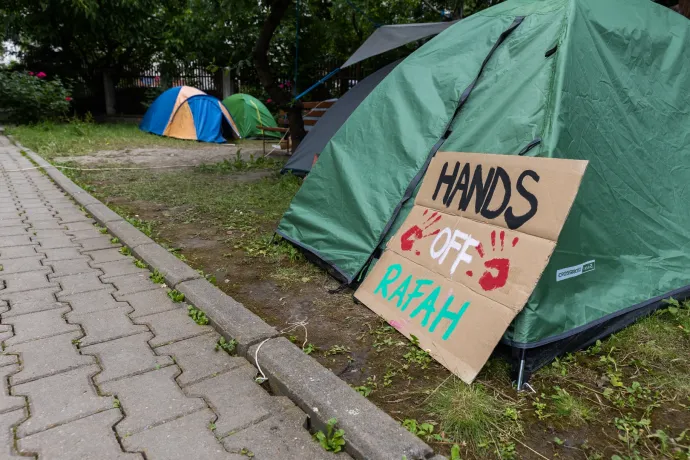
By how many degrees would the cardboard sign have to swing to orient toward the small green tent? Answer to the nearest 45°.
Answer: approximately 90° to its right

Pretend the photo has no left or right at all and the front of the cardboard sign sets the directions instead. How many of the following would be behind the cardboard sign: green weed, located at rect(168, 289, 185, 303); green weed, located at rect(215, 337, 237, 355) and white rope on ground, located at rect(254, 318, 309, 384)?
0

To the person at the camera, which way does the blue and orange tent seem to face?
facing the viewer and to the right of the viewer

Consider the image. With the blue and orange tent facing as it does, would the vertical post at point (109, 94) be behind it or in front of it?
behind

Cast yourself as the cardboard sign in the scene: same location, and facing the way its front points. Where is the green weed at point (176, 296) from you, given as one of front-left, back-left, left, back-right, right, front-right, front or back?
front-right

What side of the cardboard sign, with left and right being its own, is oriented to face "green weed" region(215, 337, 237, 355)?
front

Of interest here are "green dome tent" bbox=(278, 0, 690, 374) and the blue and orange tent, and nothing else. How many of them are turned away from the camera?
0

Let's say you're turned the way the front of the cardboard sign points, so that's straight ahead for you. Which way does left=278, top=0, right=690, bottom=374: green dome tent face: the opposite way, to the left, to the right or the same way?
the same way

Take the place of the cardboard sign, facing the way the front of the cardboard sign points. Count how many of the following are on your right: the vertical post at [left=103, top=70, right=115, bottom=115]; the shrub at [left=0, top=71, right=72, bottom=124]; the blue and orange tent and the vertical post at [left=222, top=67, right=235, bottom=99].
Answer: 4

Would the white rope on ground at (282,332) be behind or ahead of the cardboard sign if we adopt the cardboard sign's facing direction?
ahead

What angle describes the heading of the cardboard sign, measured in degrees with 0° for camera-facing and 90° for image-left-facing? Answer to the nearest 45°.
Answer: approximately 45°

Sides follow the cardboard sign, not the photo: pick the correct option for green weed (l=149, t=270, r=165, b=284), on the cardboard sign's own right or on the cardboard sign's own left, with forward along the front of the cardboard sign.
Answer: on the cardboard sign's own right

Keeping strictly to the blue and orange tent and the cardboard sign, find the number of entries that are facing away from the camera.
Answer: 0

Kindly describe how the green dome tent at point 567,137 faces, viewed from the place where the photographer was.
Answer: facing the viewer and to the left of the viewer
